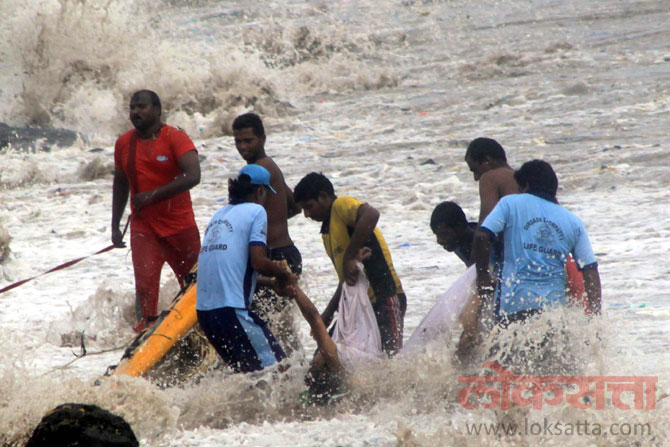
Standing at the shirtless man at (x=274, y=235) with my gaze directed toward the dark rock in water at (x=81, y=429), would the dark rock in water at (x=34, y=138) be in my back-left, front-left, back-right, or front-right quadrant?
back-right

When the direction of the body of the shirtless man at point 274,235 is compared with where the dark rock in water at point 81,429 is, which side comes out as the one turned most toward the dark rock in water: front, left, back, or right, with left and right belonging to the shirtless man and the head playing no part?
front

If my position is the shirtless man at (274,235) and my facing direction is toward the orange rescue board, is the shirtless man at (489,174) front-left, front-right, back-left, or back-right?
back-left

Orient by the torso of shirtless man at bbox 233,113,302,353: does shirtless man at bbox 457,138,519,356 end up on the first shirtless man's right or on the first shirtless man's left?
on the first shirtless man's left

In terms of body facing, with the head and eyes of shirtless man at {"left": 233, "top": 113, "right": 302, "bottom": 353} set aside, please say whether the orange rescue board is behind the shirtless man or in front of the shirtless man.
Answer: in front

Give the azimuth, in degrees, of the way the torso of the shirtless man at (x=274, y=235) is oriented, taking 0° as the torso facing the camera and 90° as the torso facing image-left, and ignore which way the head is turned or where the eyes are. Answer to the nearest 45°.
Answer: approximately 45°

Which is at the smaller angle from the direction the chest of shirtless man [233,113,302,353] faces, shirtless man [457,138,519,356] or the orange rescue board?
the orange rescue board

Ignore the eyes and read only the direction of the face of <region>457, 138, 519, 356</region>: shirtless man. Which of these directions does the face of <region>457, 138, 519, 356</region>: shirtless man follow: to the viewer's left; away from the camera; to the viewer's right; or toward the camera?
to the viewer's left
